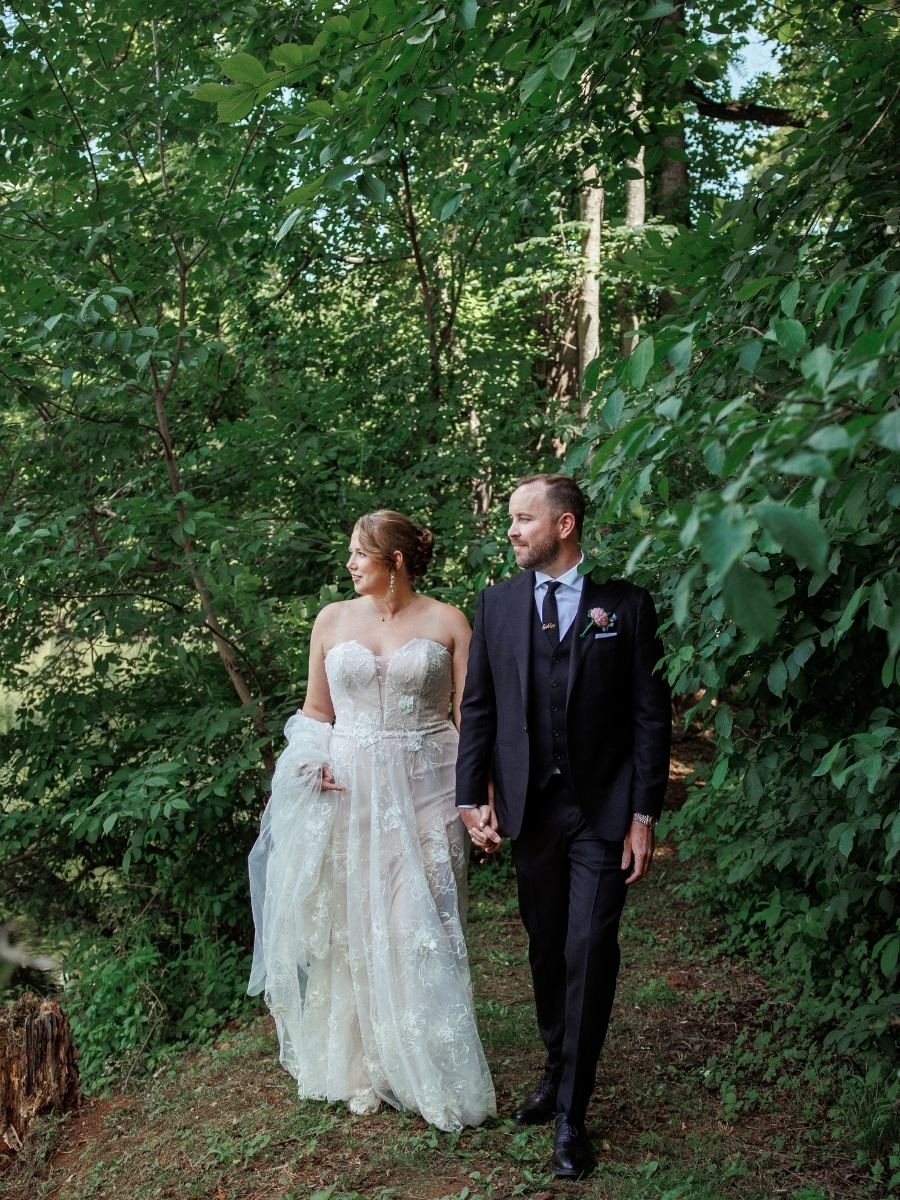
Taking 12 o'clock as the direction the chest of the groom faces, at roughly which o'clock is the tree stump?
The tree stump is roughly at 4 o'clock from the groom.

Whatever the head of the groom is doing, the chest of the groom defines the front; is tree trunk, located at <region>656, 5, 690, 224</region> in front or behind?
behind

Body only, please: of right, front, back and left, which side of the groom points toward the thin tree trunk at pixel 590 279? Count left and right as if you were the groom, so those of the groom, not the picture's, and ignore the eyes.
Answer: back

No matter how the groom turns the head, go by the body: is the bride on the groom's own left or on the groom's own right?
on the groom's own right

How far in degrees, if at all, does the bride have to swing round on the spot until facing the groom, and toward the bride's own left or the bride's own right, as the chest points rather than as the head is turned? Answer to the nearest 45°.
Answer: approximately 45° to the bride's own left

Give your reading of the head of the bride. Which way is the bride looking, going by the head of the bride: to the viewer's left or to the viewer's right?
to the viewer's left

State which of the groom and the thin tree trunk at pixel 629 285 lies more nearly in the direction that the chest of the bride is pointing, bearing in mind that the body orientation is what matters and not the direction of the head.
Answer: the groom

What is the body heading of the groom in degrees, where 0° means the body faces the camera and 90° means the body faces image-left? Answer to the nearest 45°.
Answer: approximately 0°

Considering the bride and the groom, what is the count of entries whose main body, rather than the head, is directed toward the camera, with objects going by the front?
2

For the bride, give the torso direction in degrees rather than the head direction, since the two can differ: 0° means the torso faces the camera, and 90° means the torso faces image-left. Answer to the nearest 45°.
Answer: approximately 0°

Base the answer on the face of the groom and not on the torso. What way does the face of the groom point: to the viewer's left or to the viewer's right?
to the viewer's left
